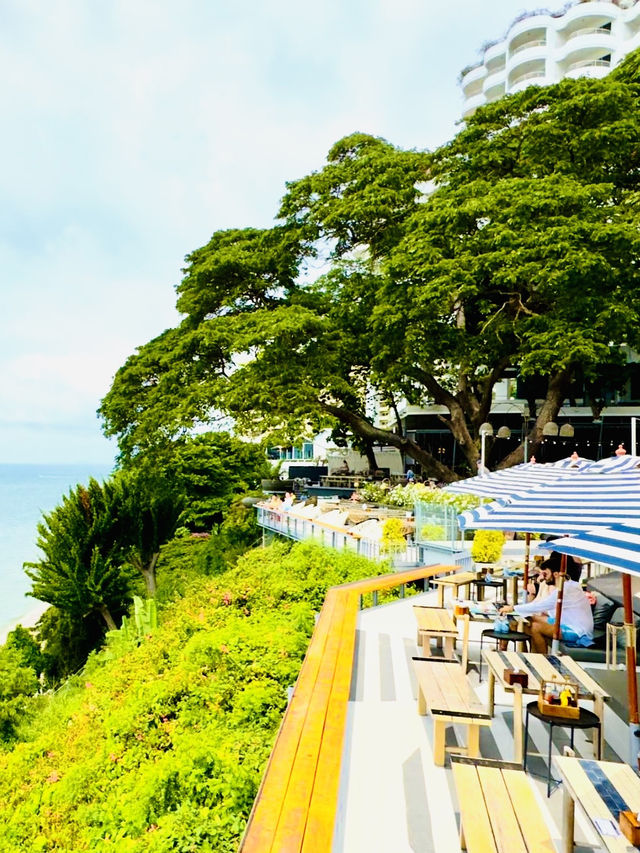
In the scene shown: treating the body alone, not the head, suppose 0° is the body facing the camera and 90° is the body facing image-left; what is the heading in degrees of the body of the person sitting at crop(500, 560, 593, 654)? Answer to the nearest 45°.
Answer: approximately 90°

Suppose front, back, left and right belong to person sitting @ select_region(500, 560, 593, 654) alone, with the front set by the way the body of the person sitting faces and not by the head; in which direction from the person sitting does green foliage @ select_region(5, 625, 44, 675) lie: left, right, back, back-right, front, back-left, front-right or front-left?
front-right

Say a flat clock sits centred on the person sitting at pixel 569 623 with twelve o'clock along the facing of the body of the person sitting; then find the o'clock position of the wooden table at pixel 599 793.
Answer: The wooden table is roughly at 9 o'clock from the person sitting.

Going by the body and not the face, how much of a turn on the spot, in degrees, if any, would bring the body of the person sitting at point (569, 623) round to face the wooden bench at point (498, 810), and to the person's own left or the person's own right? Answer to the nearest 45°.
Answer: approximately 90° to the person's own left

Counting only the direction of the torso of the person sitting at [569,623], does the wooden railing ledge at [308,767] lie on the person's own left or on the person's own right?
on the person's own left

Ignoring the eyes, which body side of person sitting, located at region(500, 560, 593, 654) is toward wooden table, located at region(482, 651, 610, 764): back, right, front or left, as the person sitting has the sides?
left
